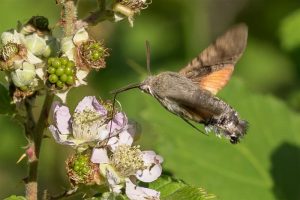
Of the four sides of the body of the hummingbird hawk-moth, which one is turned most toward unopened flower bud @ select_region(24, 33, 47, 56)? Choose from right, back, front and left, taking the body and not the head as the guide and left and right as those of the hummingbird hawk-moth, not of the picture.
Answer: front

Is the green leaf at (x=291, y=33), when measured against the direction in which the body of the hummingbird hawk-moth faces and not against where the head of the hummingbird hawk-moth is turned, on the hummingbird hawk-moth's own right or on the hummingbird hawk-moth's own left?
on the hummingbird hawk-moth's own right

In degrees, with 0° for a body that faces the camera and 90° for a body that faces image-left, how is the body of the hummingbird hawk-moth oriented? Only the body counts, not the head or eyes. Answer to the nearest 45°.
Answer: approximately 90°

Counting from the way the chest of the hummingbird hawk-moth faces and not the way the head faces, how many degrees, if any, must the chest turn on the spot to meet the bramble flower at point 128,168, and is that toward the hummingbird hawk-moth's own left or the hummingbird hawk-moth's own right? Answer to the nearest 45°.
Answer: approximately 45° to the hummingbird hawk-moth's own left

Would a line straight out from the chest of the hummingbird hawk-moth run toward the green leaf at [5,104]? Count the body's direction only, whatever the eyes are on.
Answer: yes
